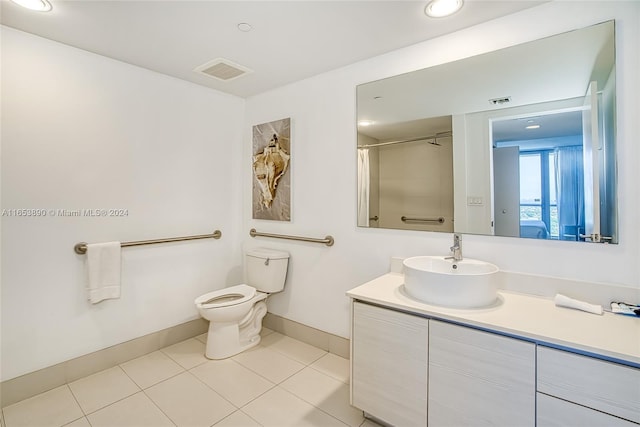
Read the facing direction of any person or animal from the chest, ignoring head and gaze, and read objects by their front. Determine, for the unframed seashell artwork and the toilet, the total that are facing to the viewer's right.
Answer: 0

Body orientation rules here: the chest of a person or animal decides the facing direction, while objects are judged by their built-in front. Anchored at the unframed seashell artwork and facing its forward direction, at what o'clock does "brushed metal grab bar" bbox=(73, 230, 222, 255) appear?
The brushed metal grab bar is roughly at 1 o'clock from the unframed seashell artwork.

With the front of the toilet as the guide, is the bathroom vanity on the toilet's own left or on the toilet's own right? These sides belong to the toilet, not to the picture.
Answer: on the toilet's own left

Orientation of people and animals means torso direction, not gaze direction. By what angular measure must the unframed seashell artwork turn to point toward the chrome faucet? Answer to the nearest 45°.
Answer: approximately 90° to its left

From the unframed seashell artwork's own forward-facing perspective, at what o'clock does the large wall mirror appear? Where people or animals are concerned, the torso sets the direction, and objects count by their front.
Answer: The large wall mirror is roughly at 9 o'clock from the unframed seashell artwork.

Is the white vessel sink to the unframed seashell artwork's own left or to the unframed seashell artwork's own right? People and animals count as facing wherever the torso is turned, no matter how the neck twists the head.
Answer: on its left

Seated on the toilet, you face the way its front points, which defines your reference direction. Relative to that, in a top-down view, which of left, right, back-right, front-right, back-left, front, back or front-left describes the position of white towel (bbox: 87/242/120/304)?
front-right

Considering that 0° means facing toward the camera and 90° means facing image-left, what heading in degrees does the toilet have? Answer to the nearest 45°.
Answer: approximately 45°

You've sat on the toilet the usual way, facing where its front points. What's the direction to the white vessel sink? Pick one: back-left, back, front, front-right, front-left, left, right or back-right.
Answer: left

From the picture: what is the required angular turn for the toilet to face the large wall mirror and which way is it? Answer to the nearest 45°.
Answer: approximately 90° to its left
